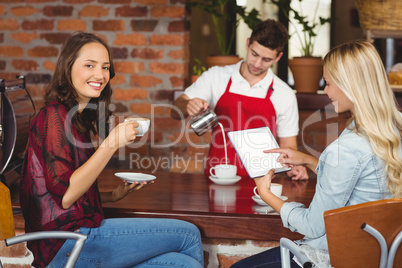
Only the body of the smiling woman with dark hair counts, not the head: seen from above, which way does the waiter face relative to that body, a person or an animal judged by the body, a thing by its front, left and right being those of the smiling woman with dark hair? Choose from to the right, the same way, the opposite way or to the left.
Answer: to the right

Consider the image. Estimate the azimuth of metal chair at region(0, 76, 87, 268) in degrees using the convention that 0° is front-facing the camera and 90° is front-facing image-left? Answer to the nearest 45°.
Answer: approximately 270°

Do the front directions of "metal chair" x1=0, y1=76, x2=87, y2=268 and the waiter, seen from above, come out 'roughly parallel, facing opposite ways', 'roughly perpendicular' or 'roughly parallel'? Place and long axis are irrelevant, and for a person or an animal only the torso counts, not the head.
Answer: roughly perpendicular

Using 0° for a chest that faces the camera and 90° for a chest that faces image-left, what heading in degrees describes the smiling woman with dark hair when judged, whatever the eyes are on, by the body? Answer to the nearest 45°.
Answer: approximately 270°

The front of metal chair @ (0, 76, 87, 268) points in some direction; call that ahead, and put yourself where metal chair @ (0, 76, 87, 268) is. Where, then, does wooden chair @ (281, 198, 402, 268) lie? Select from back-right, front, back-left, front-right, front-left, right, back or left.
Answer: front-right

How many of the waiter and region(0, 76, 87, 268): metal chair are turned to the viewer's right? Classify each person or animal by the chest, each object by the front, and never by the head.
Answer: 1

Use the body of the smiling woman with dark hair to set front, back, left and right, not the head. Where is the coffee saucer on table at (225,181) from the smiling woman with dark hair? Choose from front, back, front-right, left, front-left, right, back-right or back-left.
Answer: front-left

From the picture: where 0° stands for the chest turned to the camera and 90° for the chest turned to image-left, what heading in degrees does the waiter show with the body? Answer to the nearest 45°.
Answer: approximately 0°

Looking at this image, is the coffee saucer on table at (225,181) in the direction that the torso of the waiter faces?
yes

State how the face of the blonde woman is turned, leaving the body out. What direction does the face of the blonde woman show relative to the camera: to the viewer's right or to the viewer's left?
to the viewer's left
